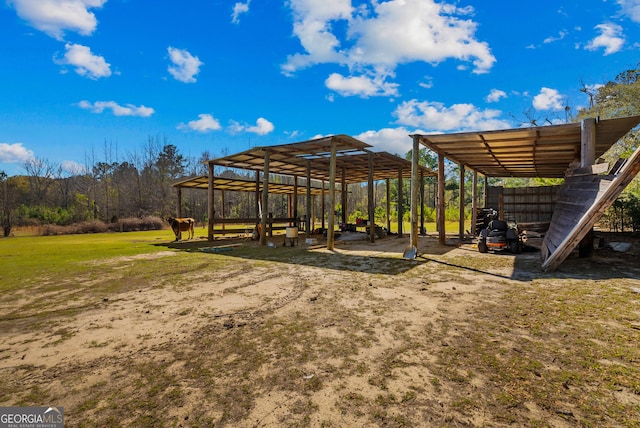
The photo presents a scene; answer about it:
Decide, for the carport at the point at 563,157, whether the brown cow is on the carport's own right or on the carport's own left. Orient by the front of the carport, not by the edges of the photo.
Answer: on the carport's own right

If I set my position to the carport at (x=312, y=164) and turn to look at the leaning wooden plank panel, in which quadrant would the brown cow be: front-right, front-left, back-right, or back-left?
back-right
